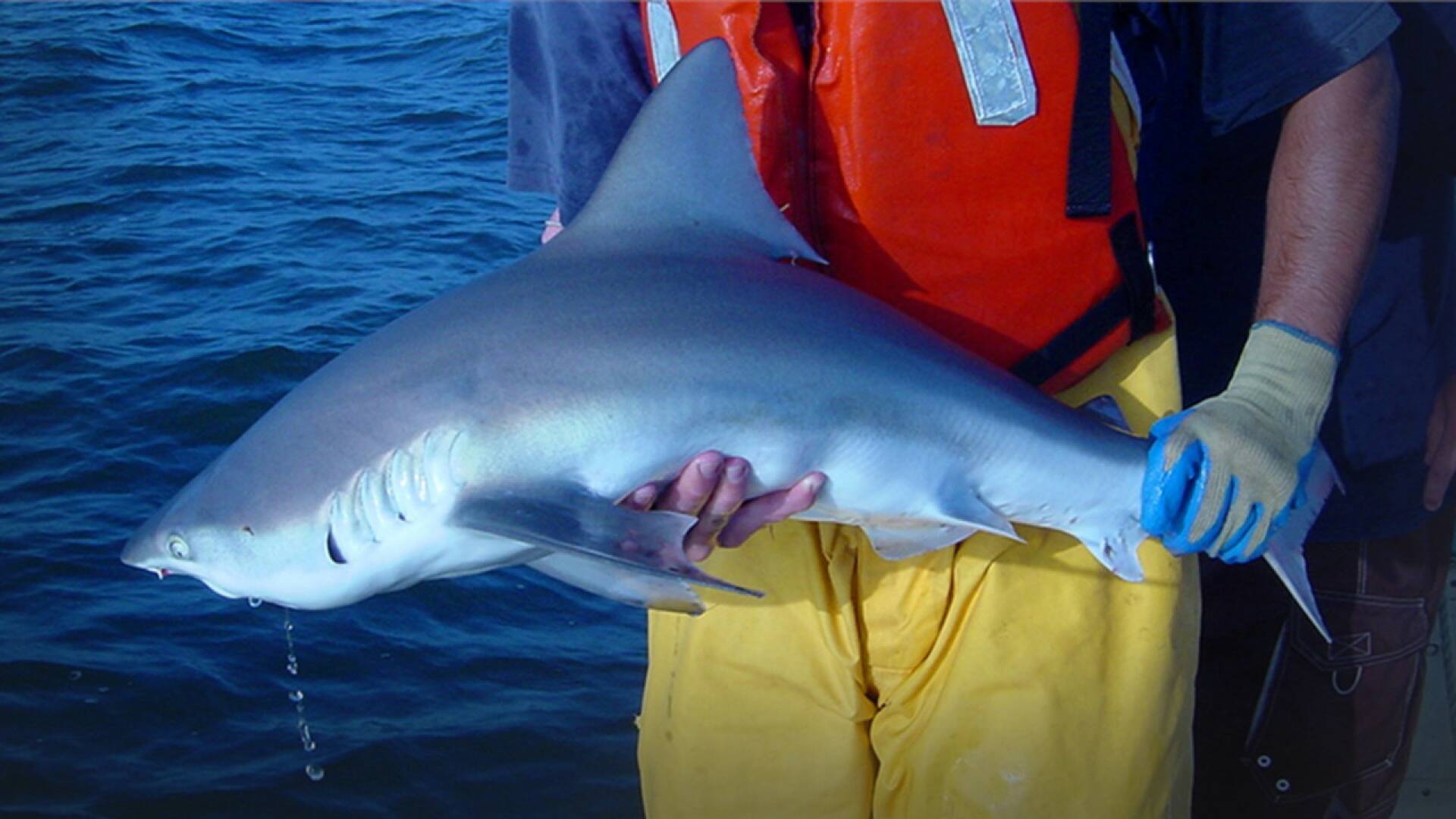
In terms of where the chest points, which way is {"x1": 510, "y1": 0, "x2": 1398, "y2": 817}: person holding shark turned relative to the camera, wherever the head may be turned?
toward the camera

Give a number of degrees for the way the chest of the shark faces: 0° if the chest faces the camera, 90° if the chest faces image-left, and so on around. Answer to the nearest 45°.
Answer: approximately 90°
